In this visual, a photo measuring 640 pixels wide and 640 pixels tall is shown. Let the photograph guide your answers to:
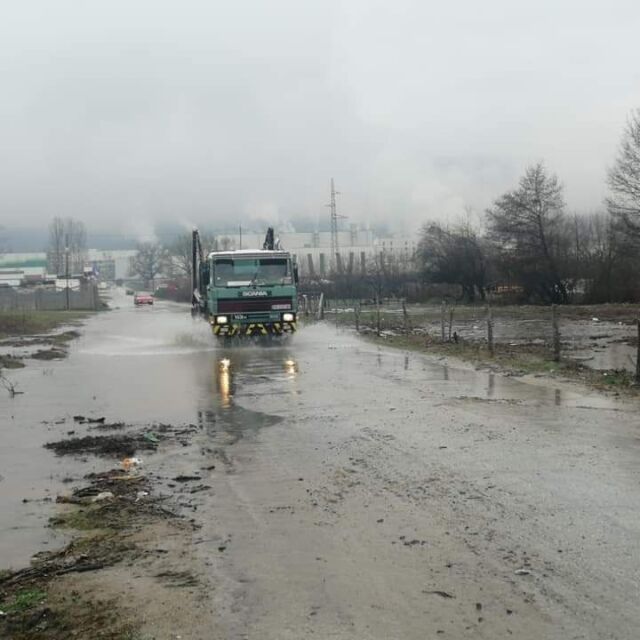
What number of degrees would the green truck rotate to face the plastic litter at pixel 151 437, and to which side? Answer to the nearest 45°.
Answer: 0° — it already faces it

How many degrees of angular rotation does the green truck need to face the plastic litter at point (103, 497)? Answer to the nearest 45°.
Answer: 0° — it already faces it

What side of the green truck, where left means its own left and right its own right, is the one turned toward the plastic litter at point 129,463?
front

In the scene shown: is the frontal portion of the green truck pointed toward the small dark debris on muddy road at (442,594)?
yes

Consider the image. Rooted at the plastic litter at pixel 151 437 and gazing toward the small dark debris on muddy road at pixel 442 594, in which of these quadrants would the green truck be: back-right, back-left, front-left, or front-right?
back-left

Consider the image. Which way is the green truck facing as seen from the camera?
toward the camera

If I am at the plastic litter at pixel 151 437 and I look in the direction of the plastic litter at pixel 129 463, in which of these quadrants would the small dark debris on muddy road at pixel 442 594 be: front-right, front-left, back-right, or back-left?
front-left

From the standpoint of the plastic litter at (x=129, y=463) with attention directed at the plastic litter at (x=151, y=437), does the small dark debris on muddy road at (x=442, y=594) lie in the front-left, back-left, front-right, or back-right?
back-right

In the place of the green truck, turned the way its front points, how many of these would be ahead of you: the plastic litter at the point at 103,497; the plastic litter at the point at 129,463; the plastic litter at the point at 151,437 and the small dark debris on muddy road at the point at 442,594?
4
